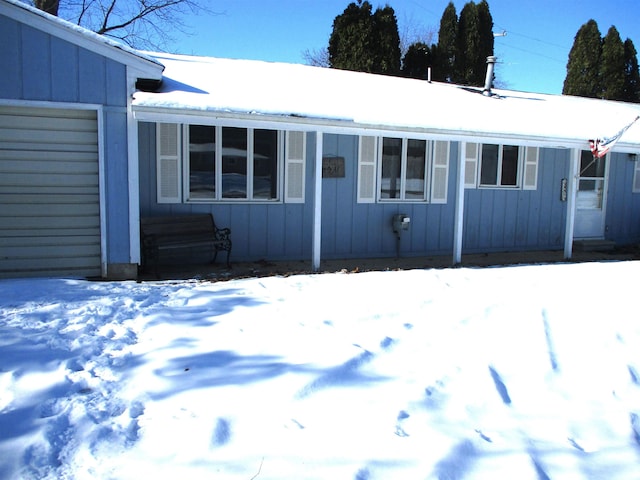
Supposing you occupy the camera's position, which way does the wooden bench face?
facing the viewer and to the right of the viewer

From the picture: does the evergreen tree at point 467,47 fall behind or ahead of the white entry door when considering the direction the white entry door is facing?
behind

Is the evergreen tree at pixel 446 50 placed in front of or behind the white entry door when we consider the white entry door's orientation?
behind

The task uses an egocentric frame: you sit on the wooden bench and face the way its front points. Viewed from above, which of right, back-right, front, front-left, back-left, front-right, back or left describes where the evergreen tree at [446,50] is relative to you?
left

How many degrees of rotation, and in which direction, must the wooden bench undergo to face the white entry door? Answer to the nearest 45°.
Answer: approximately 45° to its left

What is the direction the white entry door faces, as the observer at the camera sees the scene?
facing the viewer

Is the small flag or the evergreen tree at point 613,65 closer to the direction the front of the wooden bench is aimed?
the small flag

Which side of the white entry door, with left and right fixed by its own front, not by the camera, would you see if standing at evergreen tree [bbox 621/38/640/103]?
back

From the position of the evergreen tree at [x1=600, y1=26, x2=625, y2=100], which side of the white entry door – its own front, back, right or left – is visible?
back

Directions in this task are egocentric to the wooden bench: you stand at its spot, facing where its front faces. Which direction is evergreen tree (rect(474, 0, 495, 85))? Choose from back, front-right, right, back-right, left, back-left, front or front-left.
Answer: left

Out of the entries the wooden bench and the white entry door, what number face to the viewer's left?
0

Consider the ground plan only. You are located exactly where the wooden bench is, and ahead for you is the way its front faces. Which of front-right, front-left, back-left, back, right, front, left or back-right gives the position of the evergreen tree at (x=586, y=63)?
left

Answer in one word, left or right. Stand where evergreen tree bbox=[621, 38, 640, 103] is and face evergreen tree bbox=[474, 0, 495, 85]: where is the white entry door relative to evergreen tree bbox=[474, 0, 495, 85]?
left
